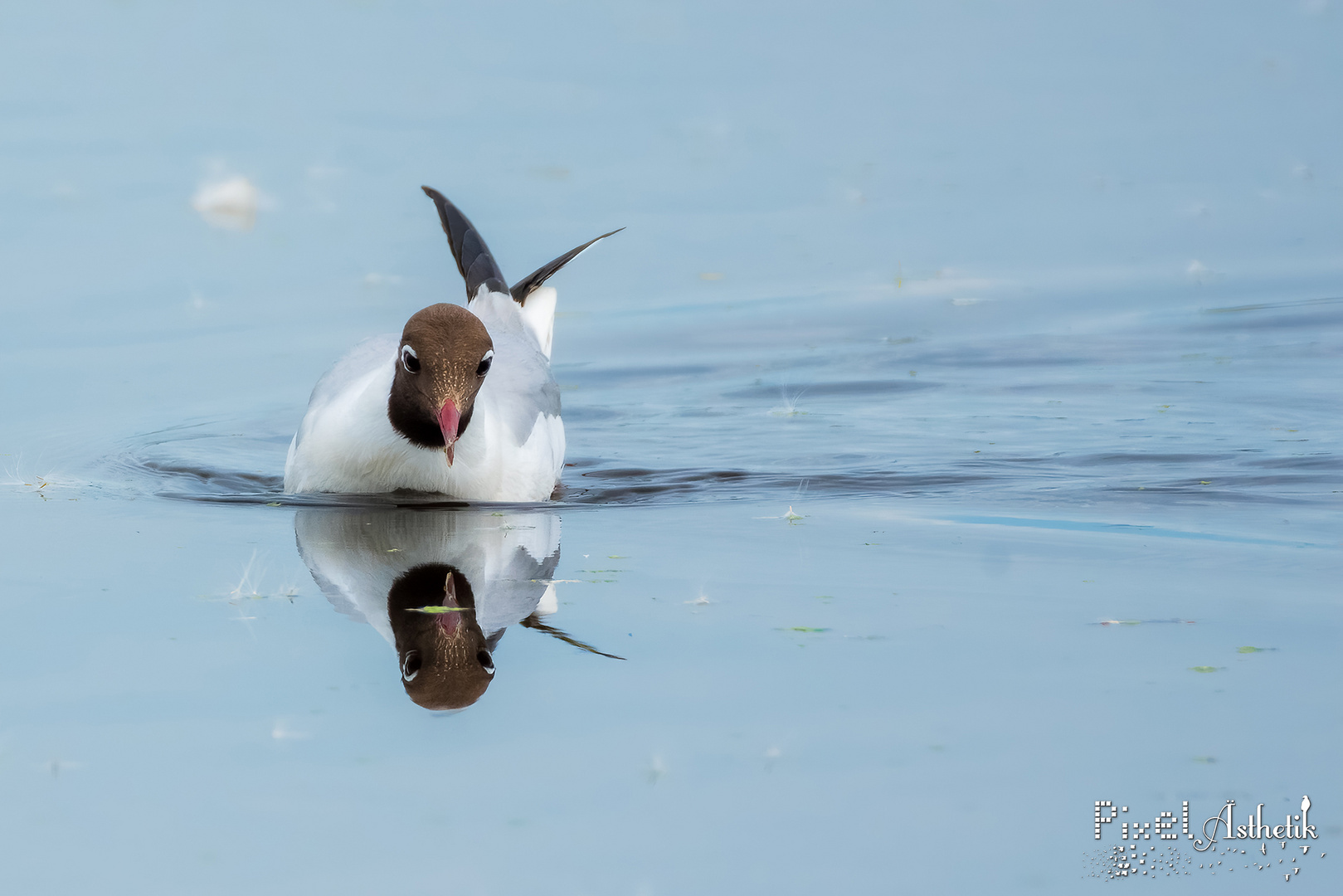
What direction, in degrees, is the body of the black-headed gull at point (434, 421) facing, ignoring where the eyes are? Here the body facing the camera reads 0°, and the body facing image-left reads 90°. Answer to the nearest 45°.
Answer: approximately 0°
